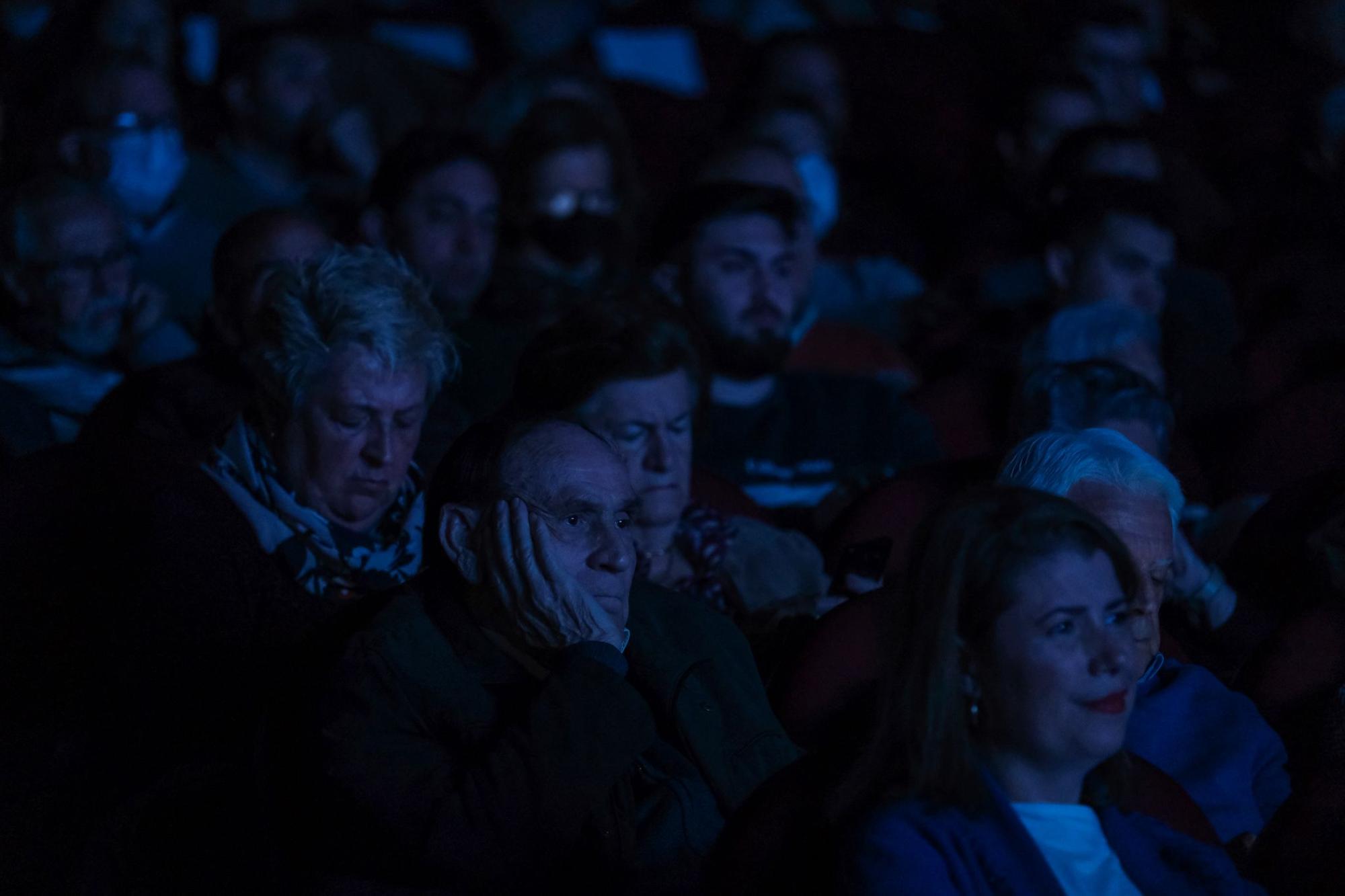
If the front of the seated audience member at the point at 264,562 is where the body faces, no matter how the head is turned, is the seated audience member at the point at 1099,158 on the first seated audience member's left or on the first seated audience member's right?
on the first seated audience member's left

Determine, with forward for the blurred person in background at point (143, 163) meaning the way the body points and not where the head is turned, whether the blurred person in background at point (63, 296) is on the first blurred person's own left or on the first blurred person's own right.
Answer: on the first blurred person's own right

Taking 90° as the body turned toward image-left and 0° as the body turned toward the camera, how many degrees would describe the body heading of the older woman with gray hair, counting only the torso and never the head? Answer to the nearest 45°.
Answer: approximately 315°

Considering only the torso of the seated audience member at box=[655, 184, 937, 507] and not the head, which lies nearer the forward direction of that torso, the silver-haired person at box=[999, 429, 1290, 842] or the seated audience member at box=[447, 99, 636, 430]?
the silver-haired person

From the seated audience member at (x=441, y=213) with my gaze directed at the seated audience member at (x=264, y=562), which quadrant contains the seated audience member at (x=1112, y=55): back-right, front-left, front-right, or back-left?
back-left

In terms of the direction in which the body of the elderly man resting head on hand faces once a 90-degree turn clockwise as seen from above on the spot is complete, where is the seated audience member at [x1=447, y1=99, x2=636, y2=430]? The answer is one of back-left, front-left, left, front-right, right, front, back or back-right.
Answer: back-right
